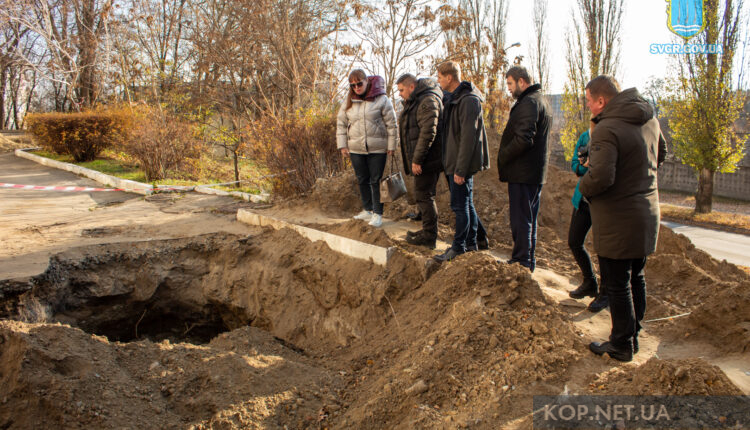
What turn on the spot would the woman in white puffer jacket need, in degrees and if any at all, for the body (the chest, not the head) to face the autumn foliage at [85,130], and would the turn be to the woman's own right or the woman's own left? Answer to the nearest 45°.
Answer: approximately 135° to the woman's own right

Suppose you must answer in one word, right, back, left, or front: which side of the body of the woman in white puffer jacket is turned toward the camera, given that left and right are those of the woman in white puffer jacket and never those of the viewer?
front

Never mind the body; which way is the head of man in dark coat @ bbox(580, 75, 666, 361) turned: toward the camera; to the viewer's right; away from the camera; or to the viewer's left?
to the viewer's left

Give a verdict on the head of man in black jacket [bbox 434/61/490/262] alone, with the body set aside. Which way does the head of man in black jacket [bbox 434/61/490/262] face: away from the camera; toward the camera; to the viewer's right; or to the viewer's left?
to the viewer's left

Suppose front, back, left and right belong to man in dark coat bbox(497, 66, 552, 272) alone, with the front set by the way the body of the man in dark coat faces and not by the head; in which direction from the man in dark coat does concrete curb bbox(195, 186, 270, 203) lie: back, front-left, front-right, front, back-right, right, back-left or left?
front-right
